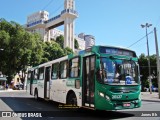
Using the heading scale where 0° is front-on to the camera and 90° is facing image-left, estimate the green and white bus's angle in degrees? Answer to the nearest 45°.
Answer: approximately 315°

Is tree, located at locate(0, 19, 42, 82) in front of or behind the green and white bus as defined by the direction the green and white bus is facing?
behind
